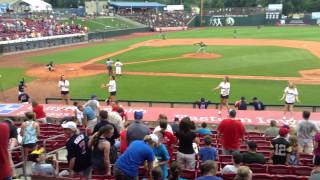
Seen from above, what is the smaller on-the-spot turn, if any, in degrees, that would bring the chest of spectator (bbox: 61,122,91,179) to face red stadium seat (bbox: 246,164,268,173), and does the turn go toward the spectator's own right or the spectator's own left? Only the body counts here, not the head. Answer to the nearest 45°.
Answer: approximately 135° to the spectator's own right

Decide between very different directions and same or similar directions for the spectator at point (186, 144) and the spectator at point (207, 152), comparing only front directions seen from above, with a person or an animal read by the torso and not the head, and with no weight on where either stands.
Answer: same or similar directions

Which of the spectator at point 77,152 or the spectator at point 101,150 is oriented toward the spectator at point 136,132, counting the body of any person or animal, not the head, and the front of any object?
the spectator at point 101,150

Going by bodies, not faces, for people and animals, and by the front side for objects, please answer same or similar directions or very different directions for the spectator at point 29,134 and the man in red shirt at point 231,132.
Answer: same or similar directions

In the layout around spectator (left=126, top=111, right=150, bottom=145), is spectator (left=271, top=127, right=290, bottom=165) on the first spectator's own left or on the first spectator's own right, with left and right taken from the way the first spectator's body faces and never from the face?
on the first spectator's own right

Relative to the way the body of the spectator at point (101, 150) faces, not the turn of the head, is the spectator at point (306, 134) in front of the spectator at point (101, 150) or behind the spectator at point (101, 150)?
in front

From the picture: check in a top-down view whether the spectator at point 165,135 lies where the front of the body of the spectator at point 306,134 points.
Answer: no

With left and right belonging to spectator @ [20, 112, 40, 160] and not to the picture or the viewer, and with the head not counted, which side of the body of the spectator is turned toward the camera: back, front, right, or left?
back

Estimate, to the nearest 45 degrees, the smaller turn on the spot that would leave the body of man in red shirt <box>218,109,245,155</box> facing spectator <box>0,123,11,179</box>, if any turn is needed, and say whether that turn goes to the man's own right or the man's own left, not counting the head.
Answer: approximately 135° to the man's own left

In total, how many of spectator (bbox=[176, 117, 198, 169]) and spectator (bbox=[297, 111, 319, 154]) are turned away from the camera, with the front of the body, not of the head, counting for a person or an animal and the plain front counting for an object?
2

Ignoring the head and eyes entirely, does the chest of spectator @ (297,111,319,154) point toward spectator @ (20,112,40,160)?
no

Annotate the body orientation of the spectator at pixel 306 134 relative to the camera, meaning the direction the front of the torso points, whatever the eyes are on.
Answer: away from the camera

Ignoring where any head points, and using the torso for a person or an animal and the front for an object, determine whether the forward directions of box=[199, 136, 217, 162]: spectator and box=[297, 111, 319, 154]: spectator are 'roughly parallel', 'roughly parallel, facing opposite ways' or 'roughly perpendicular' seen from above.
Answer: roughly parallel

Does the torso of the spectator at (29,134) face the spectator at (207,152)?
no

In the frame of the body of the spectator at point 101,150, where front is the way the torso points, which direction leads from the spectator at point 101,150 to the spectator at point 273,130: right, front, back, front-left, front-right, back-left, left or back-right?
front

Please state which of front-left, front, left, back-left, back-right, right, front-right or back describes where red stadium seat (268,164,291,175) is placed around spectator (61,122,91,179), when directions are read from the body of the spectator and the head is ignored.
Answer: back-right

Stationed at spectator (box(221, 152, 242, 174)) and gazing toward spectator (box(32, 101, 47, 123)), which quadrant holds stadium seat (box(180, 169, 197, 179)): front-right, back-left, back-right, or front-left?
front-left
